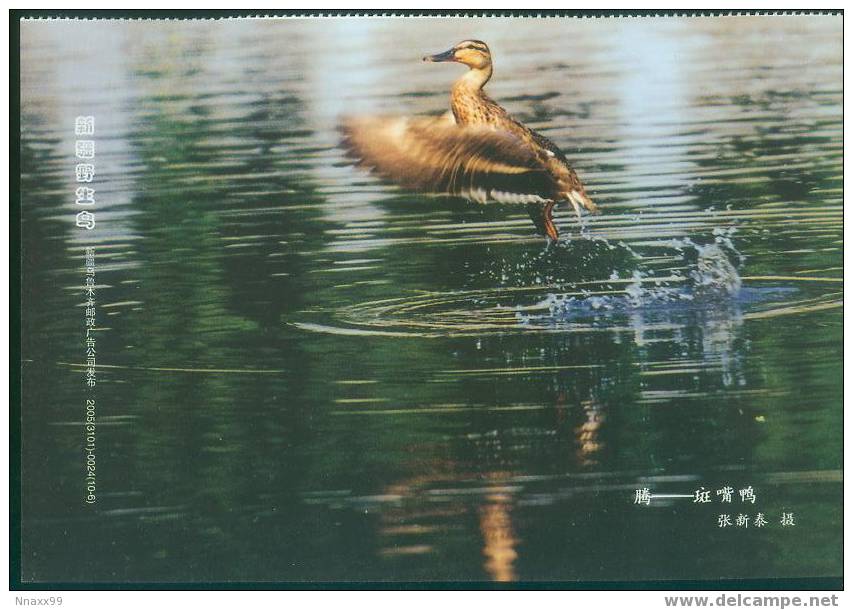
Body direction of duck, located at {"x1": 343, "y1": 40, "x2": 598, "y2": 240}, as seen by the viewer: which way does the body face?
to the viewer's left
